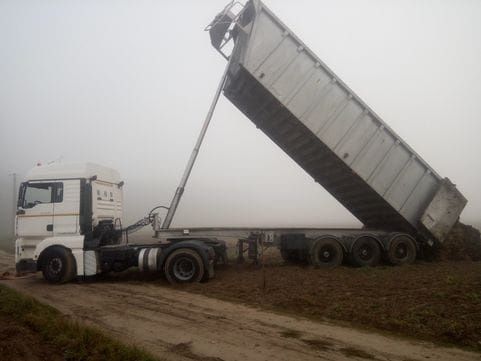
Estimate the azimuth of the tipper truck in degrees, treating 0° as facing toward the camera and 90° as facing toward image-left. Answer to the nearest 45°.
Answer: approximately 90°

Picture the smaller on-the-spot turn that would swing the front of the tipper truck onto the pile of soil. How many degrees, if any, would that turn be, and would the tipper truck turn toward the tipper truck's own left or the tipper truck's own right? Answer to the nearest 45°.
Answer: approximately 180°
